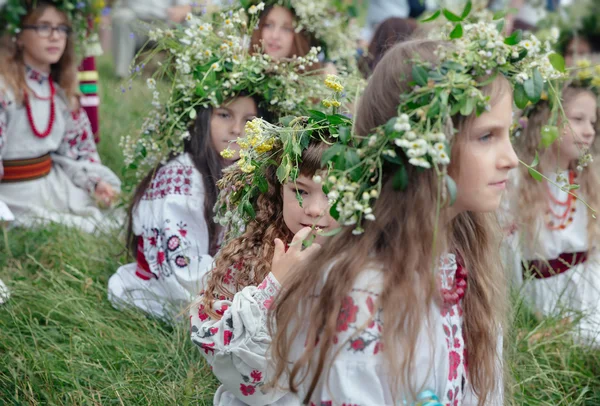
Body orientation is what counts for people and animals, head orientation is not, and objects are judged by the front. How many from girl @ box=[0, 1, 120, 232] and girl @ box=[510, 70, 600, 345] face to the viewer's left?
0

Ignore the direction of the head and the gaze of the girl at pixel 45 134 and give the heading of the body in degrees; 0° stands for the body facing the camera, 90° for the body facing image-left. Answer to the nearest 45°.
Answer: approximately 315°

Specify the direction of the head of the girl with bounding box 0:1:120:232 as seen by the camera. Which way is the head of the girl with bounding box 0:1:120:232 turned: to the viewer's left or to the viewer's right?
to the viewer's right

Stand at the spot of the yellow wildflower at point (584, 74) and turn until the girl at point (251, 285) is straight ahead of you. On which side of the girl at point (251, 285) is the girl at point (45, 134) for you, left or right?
right

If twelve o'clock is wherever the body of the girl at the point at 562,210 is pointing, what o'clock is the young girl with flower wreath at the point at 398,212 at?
The young girl with flower wreath is roughly at 2 o'clock from the girl.

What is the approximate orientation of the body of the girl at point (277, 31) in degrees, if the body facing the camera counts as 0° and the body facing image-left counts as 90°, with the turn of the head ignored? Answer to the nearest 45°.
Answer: approximately 0°

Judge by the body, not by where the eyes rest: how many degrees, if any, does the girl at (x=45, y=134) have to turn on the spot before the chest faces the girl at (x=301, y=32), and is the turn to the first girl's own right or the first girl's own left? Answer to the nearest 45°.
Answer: approximately 45° to the first girl's own left

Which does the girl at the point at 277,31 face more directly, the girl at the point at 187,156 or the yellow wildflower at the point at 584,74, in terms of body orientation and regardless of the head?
the girl

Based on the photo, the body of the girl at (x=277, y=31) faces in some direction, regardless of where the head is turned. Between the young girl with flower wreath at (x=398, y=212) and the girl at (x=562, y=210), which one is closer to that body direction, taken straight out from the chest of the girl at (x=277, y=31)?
the young girl with flower wreath

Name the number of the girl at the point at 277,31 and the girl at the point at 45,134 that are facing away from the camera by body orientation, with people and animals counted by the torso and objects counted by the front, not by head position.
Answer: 0
